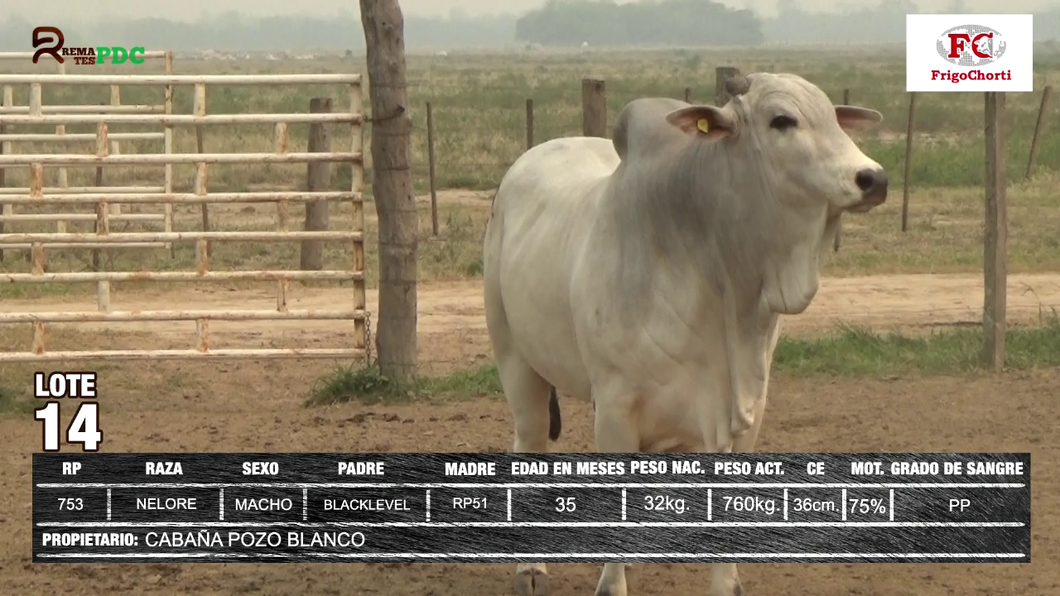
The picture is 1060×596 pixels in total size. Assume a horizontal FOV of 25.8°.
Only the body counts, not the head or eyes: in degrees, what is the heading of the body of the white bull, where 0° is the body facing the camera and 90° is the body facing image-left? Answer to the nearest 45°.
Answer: approximately 315°

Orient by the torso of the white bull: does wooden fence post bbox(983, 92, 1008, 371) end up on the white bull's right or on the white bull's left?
on the white bull's left

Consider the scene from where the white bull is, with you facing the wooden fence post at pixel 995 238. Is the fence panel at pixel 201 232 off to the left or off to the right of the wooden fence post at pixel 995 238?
left

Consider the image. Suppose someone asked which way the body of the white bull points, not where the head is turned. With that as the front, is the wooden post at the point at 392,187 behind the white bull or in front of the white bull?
behind

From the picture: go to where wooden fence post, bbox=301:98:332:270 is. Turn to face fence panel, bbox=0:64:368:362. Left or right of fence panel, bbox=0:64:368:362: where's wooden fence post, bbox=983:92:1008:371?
left

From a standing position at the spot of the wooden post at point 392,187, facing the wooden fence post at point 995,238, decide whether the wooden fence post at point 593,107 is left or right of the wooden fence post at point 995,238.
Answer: left

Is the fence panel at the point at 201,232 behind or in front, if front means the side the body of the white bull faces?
behind
